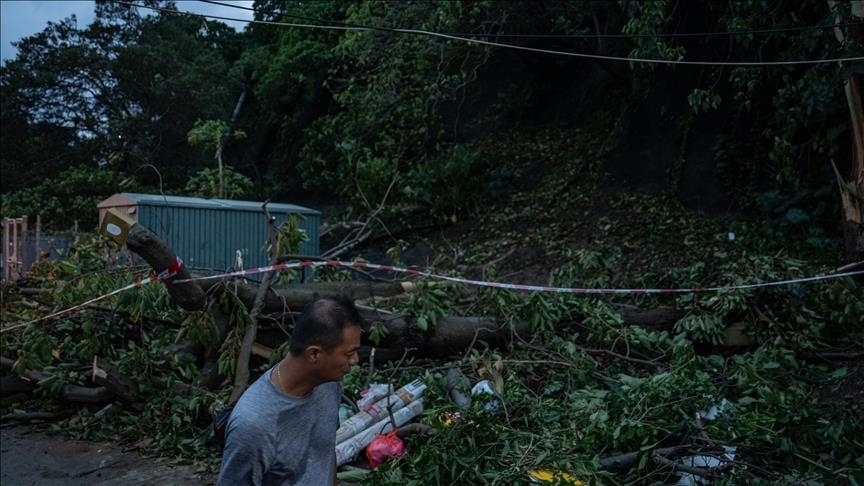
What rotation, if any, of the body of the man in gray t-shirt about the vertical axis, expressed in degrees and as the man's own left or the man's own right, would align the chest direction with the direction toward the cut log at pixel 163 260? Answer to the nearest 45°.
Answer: approximately 135° to the man's own left

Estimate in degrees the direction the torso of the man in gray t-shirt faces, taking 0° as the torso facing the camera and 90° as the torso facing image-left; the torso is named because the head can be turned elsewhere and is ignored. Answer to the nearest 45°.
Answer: approximately 315°

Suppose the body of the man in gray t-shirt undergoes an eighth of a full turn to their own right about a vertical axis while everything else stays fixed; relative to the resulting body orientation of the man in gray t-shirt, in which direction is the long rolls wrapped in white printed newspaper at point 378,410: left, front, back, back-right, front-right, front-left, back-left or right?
back

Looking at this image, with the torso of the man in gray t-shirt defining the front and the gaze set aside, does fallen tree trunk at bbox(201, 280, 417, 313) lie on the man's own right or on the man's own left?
on the man's own left

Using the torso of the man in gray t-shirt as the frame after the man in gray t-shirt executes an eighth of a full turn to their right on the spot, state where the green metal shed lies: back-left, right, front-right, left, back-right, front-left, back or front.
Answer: back

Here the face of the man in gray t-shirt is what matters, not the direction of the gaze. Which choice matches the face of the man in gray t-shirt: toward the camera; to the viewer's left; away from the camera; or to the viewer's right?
to the viewer's right
